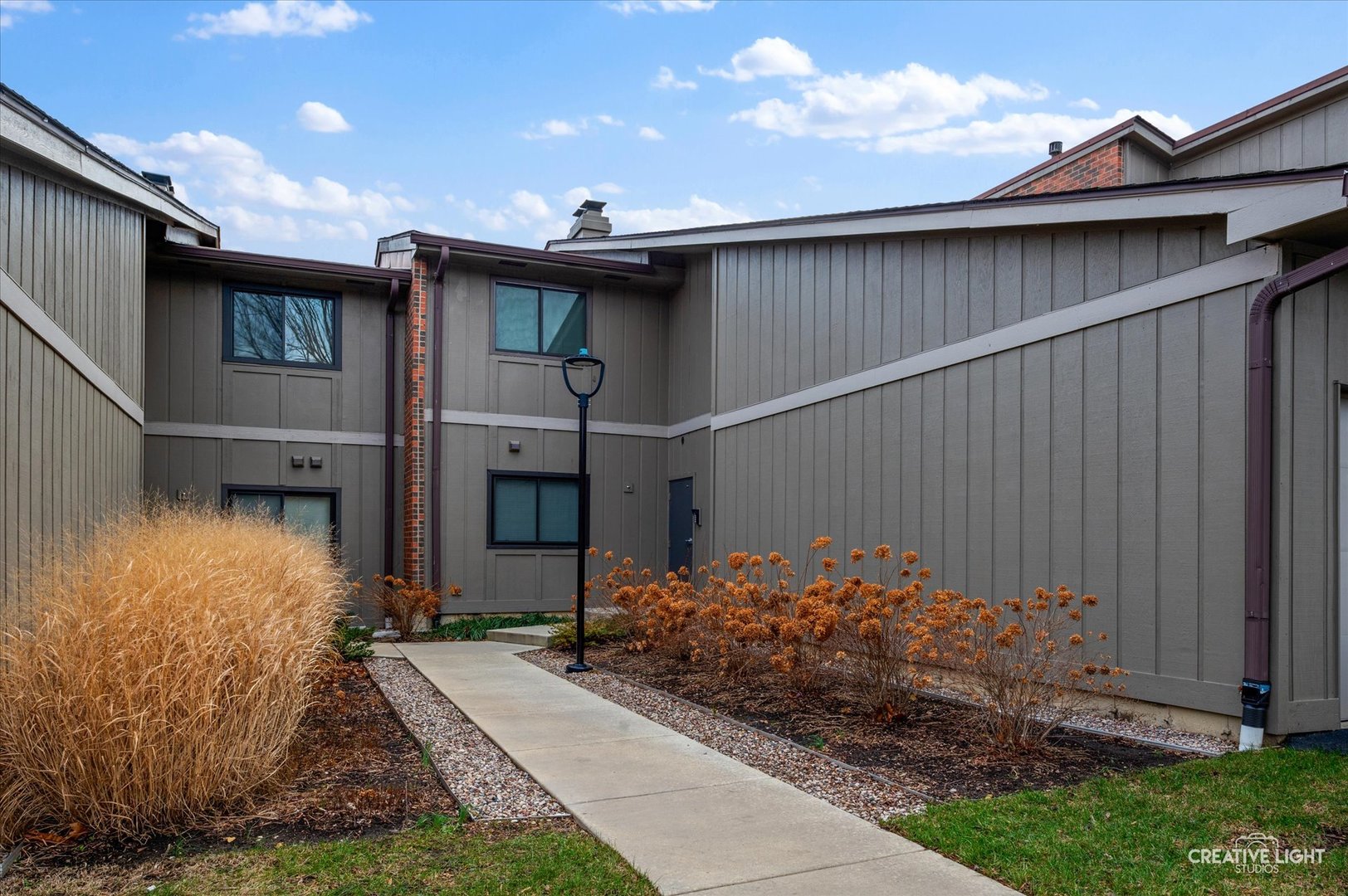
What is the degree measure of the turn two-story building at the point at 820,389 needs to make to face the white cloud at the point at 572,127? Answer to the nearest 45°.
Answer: approximately 180°

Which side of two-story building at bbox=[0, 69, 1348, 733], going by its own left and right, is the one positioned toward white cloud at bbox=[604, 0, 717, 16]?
back

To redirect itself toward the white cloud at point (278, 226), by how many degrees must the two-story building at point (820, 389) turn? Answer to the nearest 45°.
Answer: approximately 135° to its right

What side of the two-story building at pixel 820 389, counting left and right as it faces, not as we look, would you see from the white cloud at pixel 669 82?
back

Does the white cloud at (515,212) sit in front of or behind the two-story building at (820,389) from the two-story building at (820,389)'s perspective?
behind

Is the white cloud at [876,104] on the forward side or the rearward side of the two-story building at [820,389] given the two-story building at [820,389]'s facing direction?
on the rearward side

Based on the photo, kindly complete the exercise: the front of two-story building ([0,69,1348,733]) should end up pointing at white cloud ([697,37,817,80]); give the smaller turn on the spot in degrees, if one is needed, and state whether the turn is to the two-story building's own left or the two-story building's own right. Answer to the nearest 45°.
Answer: approximately 180°

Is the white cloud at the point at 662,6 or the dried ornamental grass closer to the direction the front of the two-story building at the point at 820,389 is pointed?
the dried ornamental grass

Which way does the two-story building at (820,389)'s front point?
toward the camera

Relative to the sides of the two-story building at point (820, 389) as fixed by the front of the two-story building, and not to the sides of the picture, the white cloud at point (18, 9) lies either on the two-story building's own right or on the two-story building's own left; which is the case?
on the two-story building's own right
